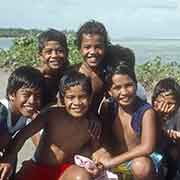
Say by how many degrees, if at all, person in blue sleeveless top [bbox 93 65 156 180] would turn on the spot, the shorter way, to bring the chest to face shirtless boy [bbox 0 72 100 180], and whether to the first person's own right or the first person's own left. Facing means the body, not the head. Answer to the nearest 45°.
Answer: approximately 45° to the first person's own right

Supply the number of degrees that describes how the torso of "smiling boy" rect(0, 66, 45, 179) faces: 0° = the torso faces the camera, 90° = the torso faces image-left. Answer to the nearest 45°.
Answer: approximately 315°

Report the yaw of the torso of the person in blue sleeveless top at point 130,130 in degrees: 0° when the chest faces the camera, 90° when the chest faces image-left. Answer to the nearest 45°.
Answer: approximately 45°

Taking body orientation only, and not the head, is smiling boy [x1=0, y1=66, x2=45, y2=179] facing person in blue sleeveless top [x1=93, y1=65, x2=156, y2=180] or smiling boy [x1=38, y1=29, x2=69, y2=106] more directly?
the person in blue sleeveless top

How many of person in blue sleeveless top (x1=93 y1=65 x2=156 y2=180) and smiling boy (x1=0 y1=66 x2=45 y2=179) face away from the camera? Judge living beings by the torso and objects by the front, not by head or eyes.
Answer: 0

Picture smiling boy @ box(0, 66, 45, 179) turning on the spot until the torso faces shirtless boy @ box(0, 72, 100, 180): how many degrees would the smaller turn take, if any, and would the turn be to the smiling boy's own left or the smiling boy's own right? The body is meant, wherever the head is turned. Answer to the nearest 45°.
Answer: approximately 45° to the smiling boy's own left

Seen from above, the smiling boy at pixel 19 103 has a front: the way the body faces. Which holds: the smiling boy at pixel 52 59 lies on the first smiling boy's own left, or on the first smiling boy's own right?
on the first smiling boy's own left
